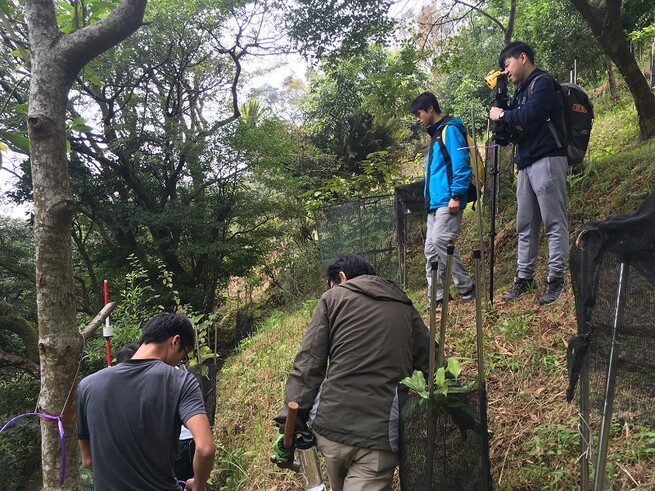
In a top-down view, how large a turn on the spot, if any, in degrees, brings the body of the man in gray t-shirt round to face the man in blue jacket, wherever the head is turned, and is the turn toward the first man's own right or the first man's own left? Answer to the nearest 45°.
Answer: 0° — they already face them

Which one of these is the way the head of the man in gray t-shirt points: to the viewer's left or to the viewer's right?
to the viewer's right

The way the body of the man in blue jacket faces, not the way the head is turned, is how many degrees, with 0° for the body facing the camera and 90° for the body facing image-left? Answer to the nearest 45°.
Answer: approximately 45°

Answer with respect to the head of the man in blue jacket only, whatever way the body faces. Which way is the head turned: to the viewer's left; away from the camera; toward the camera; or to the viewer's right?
to the viewer's left

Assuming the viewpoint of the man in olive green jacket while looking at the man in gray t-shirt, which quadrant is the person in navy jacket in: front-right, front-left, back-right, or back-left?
back-right

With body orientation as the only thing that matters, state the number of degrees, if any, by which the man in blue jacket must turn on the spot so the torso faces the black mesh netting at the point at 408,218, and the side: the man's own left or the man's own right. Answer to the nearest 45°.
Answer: approximately 135° to the man's own right

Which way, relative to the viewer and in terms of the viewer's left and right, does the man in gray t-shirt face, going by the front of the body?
facing away from the viewer and to the right of the viewer

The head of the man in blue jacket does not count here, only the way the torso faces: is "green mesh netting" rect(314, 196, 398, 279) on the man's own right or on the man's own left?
on the man's own right

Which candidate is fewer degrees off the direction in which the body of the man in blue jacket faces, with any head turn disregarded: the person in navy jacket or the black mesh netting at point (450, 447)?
the black mesh netting
